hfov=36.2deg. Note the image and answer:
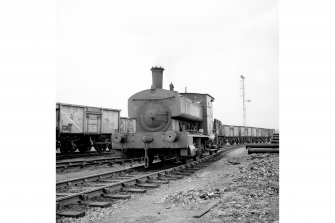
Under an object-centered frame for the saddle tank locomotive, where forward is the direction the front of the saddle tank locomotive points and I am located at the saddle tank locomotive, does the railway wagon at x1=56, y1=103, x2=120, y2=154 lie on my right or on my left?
on my right

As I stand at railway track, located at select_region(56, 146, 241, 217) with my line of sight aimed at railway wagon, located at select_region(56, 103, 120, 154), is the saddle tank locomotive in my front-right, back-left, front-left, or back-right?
front-right
